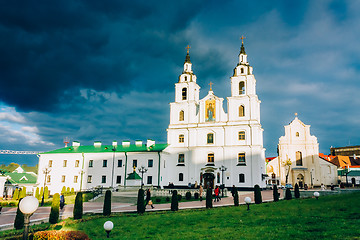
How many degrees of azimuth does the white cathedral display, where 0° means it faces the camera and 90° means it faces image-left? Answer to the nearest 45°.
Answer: approximately 0°

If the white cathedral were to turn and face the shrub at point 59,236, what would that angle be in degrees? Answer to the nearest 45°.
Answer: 0° — it already faces it

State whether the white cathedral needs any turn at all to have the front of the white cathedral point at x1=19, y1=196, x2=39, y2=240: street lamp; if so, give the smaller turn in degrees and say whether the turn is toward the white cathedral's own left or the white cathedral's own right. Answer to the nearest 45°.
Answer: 0° — it already faces it
